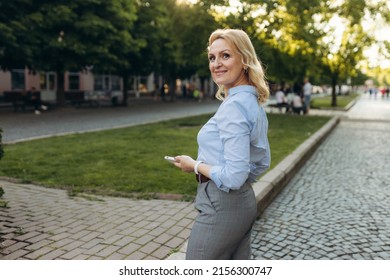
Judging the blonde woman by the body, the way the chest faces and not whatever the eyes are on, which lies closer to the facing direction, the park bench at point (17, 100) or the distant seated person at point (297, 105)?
the park bench

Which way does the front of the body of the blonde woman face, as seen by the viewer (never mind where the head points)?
to the viewer's left

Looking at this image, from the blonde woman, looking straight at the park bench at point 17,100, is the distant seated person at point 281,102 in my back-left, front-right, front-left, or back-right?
front-right

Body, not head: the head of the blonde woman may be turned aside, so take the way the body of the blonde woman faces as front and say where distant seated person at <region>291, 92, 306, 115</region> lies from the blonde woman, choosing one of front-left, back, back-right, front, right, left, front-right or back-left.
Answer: right

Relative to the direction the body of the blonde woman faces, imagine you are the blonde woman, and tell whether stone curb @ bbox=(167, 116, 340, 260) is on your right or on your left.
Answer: on your right

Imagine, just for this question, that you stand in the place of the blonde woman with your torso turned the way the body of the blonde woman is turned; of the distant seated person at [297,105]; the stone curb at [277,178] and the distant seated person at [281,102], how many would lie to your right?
3

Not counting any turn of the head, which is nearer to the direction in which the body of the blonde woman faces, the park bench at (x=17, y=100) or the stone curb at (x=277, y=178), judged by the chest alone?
the park bench

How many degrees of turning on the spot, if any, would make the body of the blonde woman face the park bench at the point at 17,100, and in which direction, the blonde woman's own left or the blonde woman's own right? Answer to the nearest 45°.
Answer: approximately 45° to the blonde woman's own right

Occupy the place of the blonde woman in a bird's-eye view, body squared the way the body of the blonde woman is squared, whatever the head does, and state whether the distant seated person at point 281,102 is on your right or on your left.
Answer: on your right

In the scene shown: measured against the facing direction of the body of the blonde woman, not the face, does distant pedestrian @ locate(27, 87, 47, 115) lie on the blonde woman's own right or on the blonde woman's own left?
on the blonde woman's own right

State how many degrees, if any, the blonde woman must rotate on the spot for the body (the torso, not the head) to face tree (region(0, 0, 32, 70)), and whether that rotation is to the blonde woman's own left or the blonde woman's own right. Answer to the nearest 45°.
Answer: approximately 45° to the blonde woman's own right
